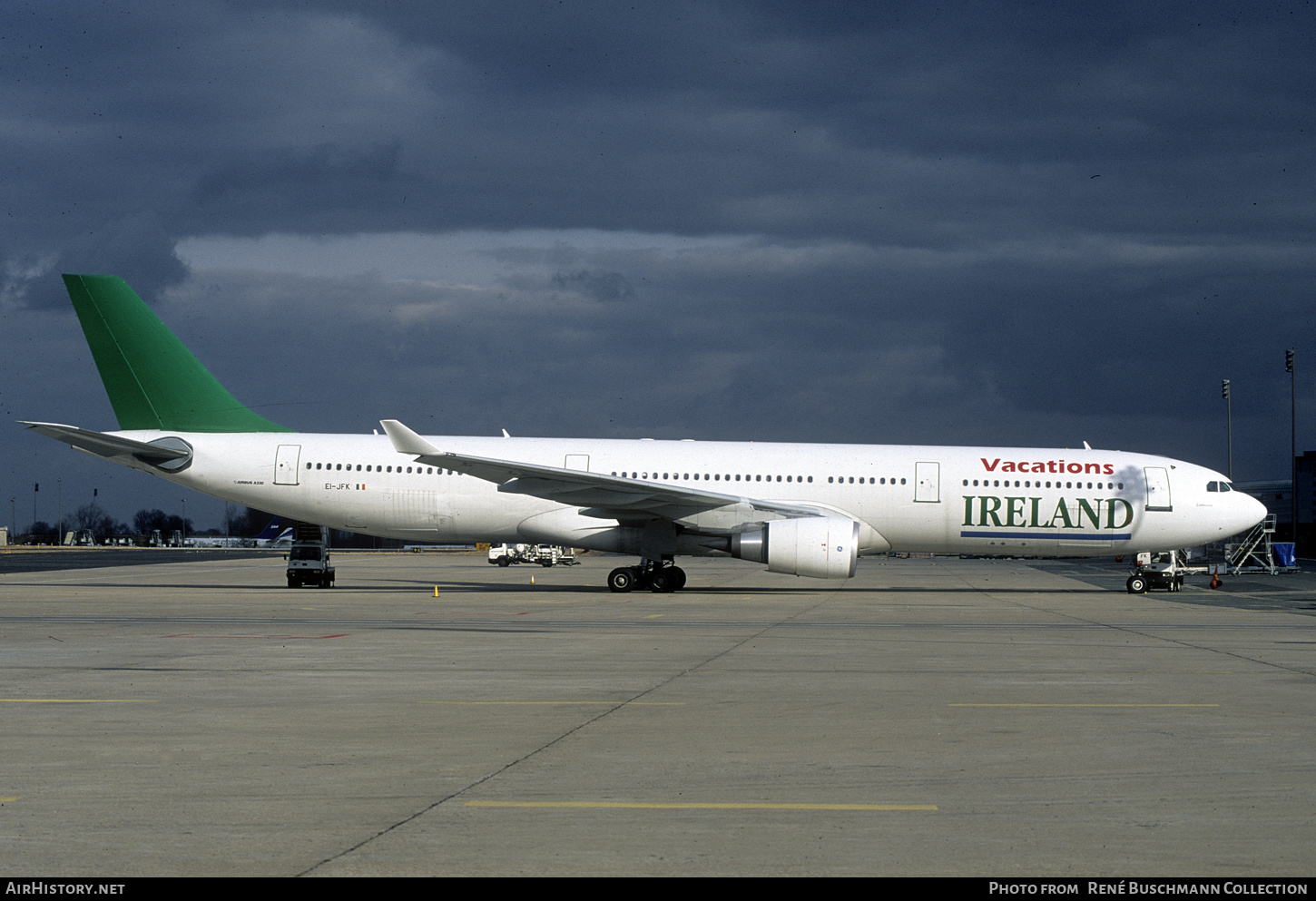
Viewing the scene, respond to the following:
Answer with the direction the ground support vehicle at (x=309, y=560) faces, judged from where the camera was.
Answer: facing the viewer

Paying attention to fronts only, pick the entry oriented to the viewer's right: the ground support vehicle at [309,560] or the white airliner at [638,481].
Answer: the white airliner

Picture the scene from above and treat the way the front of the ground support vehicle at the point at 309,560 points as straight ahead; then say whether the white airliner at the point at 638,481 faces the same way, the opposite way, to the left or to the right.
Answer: to the left

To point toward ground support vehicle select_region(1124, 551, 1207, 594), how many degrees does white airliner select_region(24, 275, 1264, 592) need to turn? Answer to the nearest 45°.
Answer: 0° — it already faces it

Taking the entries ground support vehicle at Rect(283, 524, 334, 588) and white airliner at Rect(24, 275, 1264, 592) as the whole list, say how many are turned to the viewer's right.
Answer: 1

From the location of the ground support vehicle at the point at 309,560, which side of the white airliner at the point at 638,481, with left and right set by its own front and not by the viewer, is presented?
back

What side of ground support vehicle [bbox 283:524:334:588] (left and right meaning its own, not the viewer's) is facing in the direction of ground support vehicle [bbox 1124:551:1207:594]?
left

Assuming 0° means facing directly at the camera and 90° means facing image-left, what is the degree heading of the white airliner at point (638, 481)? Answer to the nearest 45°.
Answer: approximately 270°
